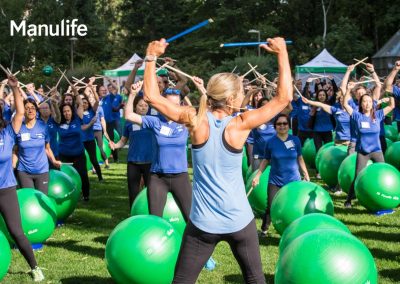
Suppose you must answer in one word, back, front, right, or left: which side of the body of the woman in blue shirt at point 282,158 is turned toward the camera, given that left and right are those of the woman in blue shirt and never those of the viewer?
front

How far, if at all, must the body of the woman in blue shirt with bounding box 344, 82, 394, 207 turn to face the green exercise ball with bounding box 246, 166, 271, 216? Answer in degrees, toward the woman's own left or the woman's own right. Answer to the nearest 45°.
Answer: approximately 45° to the woman's own right

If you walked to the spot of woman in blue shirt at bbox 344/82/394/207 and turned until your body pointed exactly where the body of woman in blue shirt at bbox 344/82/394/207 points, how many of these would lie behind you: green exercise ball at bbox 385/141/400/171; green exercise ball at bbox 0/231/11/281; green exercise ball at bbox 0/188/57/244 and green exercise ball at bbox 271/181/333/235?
1

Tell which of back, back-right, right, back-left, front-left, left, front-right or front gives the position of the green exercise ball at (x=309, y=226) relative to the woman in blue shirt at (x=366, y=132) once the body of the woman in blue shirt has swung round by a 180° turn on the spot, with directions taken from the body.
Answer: back

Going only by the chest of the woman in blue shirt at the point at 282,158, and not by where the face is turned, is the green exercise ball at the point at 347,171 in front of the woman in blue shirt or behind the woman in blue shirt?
behind

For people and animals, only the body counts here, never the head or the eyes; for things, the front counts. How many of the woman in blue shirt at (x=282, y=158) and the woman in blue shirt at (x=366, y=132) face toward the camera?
2

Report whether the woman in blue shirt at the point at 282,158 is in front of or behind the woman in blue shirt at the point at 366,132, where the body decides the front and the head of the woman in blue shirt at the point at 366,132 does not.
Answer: in front

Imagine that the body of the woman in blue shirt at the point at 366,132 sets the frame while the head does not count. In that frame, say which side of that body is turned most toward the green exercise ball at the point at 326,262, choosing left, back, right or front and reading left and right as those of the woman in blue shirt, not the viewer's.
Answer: front

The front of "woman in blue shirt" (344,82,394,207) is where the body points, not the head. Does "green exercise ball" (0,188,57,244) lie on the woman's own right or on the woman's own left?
on the woman's own right

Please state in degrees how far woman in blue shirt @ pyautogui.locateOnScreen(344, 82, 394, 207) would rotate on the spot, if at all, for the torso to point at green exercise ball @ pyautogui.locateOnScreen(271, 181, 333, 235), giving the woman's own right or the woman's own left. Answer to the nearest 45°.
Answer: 0° — they already face it

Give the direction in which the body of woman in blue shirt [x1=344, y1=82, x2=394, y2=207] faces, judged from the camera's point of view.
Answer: toward the camera

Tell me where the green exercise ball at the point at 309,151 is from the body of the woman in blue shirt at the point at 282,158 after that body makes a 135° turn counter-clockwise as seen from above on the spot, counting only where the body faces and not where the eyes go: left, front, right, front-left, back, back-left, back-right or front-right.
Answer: front-left

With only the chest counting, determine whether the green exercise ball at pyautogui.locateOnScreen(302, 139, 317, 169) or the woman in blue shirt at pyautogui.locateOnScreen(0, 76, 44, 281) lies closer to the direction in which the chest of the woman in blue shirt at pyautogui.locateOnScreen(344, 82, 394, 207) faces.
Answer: the woman in blue shirt

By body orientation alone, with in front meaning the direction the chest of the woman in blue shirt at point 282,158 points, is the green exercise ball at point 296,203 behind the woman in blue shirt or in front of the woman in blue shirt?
in front
